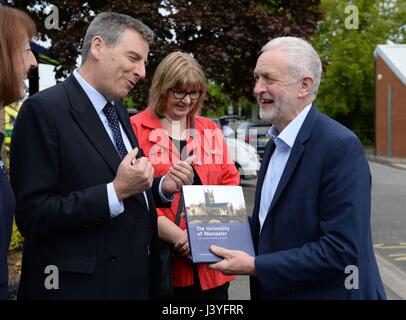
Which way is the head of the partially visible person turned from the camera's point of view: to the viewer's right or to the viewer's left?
to the viewer's right

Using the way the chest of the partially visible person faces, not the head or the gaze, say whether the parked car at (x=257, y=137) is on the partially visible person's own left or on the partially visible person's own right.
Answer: on the partially visible person's own left

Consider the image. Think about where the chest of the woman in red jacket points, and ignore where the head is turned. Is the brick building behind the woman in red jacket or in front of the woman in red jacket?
behind

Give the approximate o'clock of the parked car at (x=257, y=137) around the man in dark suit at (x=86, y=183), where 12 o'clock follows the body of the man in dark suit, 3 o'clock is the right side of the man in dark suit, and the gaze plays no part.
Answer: The parked car is roughly at 8 o'clock from the man in dark suit.

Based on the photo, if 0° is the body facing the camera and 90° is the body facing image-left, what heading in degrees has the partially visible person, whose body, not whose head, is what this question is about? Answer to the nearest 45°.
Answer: approximately 270°

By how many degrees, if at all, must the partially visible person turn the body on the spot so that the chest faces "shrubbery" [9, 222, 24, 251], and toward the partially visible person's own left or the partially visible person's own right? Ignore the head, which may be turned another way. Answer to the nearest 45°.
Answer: approximately 90° to the partially visible person's own left

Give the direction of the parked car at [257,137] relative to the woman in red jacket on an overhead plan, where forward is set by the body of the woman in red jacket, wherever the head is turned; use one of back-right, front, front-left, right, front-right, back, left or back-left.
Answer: back

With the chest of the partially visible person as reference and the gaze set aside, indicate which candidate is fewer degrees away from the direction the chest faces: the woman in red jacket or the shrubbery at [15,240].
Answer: the woman in red jacket
